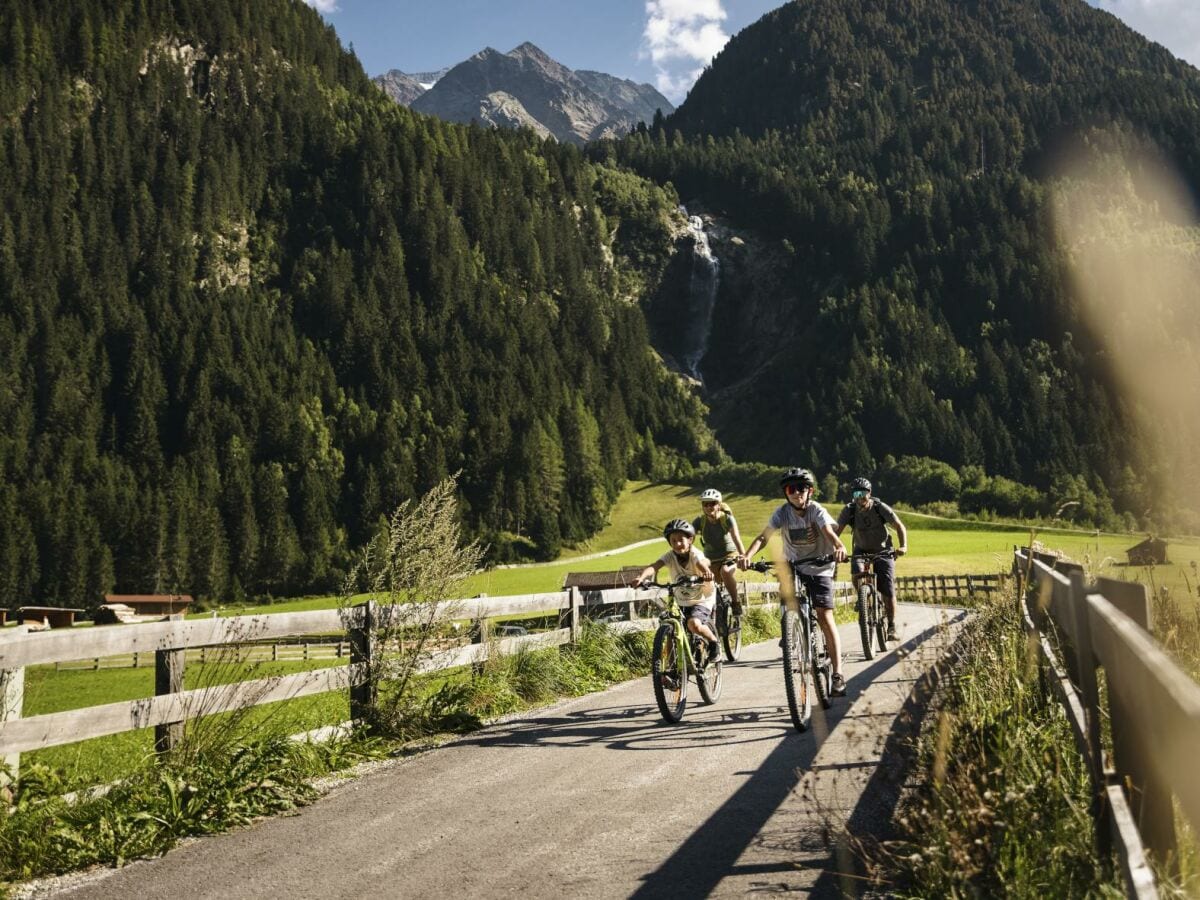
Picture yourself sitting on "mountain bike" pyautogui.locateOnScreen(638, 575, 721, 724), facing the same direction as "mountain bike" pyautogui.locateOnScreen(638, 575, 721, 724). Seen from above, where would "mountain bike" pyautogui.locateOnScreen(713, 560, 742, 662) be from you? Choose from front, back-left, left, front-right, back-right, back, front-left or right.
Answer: back-right

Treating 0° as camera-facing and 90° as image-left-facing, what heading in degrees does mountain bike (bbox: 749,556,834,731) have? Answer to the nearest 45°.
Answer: approximately 0°

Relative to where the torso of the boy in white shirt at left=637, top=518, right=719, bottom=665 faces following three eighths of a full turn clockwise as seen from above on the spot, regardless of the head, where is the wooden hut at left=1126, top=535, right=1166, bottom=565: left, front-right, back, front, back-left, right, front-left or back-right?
right

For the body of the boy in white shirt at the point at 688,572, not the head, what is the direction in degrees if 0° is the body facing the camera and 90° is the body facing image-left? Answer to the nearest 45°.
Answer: approximately 45°

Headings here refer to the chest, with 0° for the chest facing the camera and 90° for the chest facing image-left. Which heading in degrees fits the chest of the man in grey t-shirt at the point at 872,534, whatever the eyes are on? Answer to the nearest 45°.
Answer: approximately 0°

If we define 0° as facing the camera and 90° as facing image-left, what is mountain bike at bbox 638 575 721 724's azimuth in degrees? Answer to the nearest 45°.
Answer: approximately 45°

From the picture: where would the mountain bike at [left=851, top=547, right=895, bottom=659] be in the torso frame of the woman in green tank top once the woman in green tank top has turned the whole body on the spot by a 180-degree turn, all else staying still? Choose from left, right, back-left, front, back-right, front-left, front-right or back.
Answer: front-right

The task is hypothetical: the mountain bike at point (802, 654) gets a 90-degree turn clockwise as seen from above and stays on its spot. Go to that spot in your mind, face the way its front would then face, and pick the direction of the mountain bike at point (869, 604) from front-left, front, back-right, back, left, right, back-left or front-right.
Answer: right

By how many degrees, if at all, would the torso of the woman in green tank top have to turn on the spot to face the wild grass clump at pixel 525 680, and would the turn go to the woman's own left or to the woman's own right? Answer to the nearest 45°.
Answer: approximately 45° to the woman's own right
